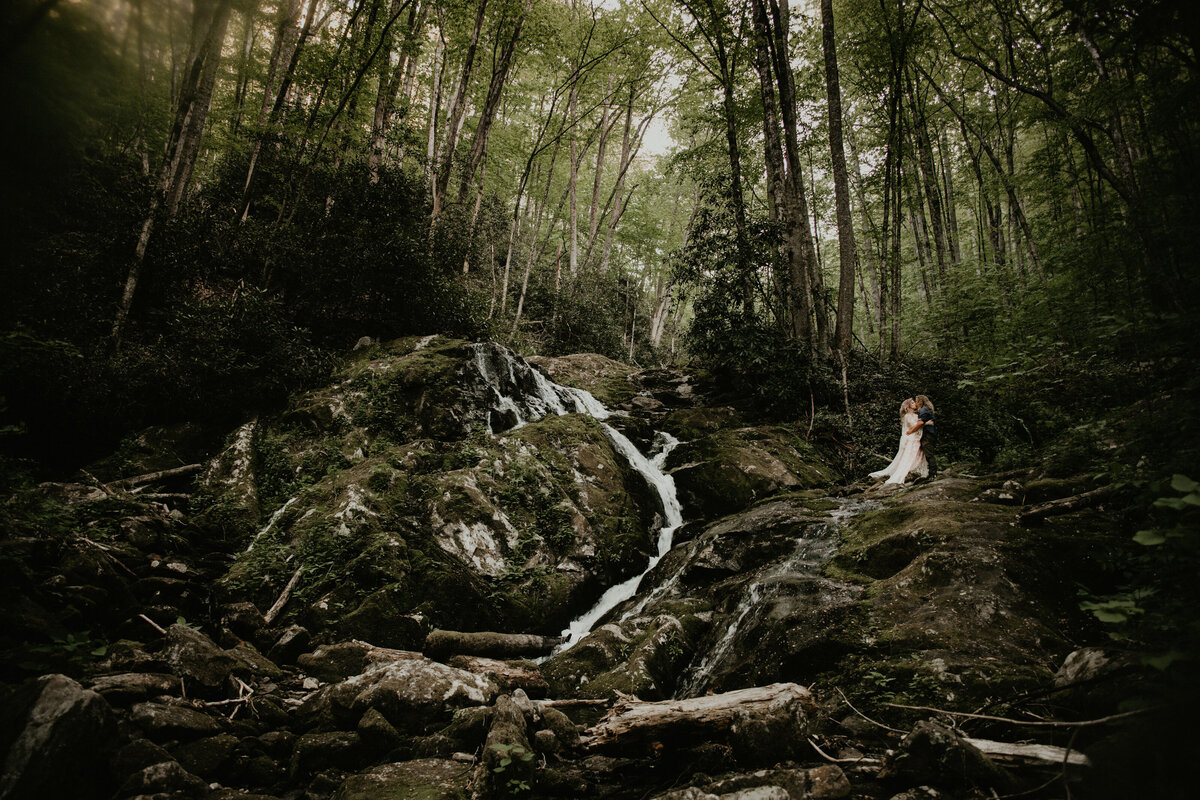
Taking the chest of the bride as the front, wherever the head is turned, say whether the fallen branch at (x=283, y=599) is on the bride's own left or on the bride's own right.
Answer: on the bride's own right

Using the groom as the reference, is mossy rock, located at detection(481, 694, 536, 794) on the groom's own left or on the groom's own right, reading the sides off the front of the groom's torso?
on the groom's own left

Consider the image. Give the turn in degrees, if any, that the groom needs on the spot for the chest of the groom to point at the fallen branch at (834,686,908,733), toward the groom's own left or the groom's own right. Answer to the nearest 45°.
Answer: approximately 90° to the groom's own left

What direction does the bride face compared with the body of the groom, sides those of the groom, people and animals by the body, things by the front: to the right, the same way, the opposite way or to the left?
the opposite way

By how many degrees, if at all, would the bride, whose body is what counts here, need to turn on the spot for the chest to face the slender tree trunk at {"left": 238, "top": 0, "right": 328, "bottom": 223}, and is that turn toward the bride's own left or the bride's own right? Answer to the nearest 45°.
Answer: approximately 180°

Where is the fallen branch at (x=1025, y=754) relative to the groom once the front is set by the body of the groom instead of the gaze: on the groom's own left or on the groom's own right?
on the groom's own left

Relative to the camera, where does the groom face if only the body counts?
to the viewer's left

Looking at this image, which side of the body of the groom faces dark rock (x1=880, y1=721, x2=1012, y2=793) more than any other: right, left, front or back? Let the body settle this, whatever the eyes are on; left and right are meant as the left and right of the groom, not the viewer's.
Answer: left

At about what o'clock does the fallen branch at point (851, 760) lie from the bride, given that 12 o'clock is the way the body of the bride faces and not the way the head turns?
The fallen branch is roughly at 3 o'clock from the bride.

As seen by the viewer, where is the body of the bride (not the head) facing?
to the viewer's right
